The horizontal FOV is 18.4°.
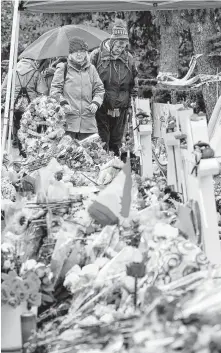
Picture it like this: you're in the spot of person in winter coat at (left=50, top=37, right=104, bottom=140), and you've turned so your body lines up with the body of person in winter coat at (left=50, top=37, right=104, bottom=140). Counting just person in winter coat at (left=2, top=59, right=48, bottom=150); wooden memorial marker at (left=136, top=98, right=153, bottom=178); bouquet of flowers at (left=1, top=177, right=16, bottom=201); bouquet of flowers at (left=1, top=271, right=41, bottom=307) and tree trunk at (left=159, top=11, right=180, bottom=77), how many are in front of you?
3

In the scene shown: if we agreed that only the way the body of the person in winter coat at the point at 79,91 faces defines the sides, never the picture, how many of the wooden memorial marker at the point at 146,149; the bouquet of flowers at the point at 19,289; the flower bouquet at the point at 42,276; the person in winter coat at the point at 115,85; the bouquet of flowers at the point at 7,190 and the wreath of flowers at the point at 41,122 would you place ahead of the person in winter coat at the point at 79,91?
5

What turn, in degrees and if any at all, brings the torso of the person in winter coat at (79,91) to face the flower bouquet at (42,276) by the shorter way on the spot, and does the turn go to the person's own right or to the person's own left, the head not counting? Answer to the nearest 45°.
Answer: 0° — they already face it

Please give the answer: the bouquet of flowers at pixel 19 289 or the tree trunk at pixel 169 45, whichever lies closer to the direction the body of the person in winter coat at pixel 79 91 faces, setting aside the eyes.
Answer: the bouquet of flowers

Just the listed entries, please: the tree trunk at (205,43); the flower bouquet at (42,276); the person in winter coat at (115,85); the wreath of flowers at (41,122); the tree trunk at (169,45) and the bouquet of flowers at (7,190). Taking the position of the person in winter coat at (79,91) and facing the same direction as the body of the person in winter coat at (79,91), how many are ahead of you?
3

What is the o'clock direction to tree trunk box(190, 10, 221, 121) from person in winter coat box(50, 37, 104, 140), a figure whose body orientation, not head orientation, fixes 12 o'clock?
The tree trunk is roughly at 7 o'clock from the person in winter coat.

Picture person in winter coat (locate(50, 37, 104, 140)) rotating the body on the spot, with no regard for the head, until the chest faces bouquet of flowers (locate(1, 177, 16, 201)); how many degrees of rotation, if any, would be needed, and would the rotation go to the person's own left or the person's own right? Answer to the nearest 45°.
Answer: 0° — they already face it

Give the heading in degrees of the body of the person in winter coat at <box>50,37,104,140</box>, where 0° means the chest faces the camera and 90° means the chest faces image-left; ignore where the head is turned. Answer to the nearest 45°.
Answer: approximately 0°
